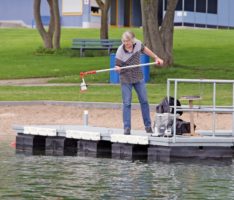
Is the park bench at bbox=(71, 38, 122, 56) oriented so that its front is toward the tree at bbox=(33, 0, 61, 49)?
no

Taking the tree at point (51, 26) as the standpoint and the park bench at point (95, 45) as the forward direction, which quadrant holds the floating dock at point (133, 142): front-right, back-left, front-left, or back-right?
front-right

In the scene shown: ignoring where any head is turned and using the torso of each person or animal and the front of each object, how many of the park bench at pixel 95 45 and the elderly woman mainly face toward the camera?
2

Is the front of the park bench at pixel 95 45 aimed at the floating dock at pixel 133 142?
yes

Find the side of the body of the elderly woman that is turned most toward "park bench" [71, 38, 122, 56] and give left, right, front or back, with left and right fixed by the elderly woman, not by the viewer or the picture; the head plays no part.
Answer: back

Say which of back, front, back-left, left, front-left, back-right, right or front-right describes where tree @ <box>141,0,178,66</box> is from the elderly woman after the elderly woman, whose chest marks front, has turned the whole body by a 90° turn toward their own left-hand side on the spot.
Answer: left

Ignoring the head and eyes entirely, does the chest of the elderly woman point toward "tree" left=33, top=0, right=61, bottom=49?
no

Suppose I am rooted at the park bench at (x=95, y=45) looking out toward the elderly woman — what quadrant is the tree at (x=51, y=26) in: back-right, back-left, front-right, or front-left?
back-right

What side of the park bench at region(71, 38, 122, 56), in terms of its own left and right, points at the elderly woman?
front

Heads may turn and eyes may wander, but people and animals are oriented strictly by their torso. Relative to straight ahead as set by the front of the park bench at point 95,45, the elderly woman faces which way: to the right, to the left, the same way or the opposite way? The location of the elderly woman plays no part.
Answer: the same way

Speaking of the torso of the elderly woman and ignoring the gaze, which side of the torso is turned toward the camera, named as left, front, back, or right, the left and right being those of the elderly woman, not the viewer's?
front

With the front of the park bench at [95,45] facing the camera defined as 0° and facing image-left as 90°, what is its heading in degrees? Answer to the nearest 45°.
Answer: approximately 0°
